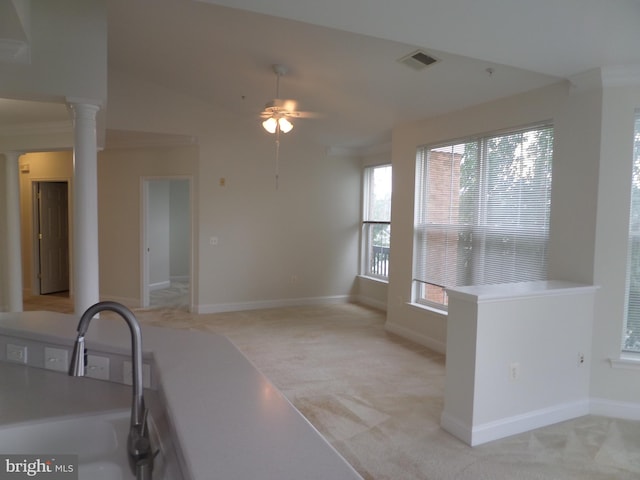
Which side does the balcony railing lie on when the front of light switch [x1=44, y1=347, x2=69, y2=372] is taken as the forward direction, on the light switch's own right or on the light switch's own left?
on the light switch's own left

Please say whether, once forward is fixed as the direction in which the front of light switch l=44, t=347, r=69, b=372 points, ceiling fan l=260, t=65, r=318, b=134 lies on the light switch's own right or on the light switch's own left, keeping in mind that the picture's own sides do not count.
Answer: on the light switch's own left

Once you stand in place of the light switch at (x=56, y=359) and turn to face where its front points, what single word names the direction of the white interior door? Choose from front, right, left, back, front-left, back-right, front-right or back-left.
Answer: back

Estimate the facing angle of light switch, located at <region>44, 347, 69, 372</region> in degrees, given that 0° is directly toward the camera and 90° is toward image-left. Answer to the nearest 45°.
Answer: approximately 0°

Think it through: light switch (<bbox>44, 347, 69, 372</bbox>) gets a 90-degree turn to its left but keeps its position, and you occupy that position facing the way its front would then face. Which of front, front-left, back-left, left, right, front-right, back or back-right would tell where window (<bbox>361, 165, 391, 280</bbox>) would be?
front-left

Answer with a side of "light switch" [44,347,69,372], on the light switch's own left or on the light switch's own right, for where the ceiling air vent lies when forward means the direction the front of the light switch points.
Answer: on the light switch's own left

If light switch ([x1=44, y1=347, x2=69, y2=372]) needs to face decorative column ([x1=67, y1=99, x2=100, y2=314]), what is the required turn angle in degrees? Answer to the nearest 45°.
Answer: approximately 180°

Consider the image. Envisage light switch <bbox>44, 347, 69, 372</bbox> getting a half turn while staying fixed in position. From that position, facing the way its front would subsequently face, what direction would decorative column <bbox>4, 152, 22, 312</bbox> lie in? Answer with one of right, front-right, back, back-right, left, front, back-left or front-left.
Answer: front

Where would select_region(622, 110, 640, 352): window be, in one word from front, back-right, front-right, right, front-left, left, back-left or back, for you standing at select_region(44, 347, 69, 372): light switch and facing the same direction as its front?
left
